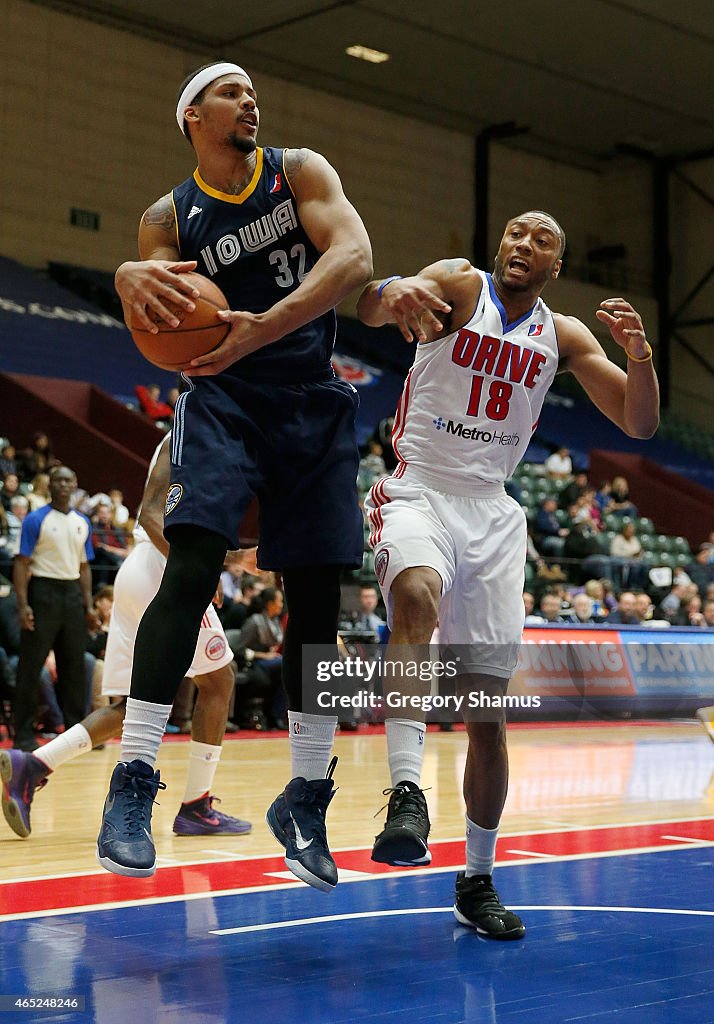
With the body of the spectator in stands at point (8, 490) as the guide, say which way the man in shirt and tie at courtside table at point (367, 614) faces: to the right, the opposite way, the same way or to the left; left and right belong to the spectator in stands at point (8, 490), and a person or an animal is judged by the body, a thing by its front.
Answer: the same way

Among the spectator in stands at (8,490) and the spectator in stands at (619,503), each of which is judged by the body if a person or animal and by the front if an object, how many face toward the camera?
2

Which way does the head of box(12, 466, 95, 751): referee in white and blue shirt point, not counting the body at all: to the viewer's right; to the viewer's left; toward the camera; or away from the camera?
toward the camera

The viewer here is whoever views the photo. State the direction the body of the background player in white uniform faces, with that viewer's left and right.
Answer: facing to the right of the viewer

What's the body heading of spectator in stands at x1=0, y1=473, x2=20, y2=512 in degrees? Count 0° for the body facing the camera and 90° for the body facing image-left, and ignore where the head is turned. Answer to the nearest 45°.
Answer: approximately 0°

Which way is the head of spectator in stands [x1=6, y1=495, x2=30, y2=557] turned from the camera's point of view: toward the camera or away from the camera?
toward the camera

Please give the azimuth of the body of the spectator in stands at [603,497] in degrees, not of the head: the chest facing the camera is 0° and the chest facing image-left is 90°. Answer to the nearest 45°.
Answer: approximately 45°

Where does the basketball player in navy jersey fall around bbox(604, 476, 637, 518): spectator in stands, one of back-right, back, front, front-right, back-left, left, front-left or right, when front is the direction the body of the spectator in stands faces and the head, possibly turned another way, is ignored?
front

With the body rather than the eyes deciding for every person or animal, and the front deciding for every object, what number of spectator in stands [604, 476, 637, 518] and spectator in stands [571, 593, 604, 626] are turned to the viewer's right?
0

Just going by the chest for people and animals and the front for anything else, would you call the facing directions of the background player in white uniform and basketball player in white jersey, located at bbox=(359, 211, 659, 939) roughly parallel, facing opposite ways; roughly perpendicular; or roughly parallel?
roughly perpendicular

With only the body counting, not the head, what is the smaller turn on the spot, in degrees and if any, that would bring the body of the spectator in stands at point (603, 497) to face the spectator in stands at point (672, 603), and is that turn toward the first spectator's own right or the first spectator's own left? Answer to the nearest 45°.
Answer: approximately 45° to the first spectator's own left

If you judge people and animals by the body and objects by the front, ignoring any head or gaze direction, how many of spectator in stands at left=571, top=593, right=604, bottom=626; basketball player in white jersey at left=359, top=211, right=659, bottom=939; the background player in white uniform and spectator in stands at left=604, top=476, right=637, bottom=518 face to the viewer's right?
1

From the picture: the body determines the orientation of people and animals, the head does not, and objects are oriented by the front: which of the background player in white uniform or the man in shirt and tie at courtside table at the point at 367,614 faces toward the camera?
the man in shirt and tie at courtside table

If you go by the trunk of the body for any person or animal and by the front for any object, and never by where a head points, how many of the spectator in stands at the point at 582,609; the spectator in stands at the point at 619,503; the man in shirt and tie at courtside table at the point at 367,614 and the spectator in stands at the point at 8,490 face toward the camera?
4

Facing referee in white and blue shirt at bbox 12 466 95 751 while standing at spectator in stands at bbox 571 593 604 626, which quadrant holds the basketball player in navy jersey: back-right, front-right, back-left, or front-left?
front-left

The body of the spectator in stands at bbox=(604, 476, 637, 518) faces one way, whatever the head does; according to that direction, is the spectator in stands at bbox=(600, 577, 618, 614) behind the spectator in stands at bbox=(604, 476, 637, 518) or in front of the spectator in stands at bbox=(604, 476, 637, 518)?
in front

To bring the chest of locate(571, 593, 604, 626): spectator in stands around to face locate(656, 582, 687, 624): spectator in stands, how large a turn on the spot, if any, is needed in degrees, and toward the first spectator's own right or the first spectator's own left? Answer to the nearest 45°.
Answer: approximately 135° to the first spectator's own left

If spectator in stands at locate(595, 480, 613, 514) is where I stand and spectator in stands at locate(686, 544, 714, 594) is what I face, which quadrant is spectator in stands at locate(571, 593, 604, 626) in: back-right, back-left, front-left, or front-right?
front-right

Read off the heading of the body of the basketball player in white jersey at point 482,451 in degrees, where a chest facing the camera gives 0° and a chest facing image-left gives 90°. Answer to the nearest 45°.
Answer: approximately 0°

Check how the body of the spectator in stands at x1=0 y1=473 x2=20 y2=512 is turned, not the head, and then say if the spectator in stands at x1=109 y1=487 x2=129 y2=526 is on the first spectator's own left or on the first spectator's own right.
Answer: on the first spectator's own left

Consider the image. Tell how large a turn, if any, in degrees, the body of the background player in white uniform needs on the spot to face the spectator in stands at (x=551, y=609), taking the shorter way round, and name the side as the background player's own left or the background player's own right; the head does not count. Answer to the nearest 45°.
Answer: approximately 45° to the background player's own left

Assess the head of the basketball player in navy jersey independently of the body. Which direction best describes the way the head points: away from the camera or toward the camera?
toward the camera

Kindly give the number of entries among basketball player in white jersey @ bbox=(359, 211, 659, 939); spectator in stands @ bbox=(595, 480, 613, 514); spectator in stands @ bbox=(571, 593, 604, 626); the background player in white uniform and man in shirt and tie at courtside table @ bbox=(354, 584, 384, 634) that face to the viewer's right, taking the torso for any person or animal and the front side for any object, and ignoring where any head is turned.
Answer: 1
